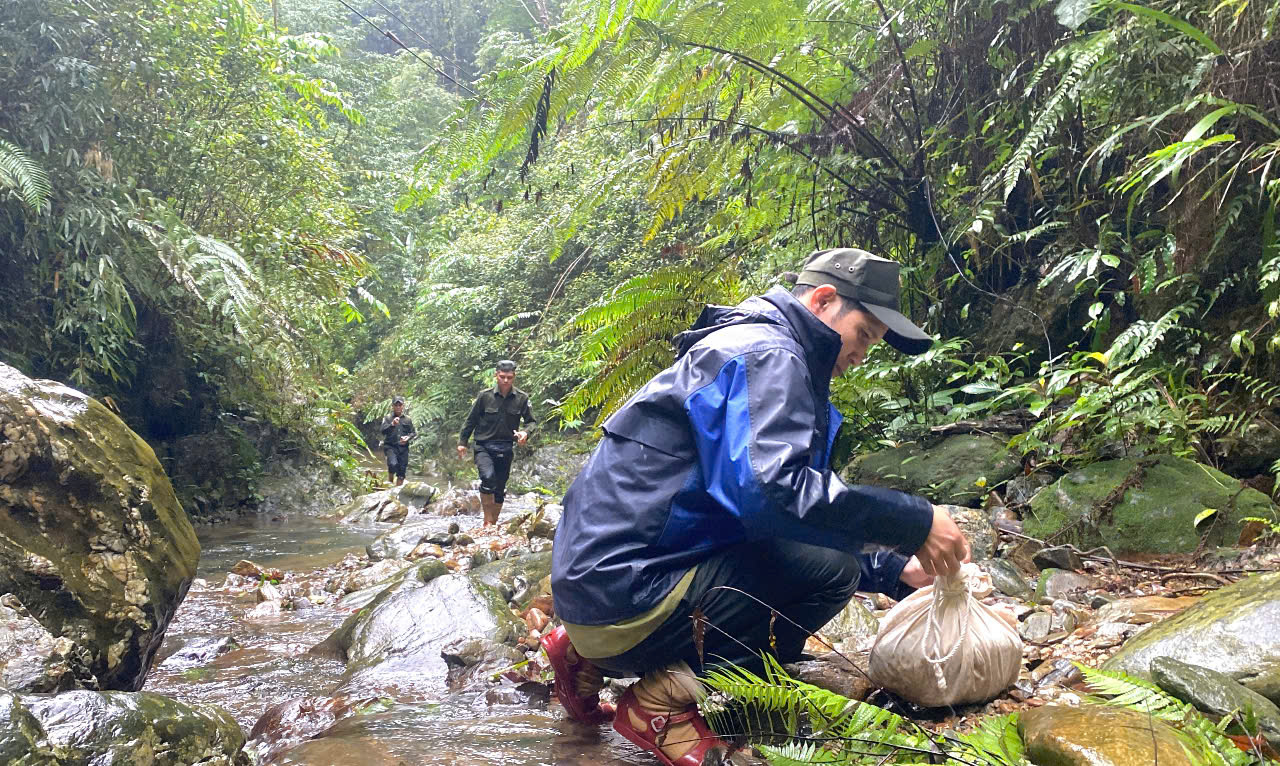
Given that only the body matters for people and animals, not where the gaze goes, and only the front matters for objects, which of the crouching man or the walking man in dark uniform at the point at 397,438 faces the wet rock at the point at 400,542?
the walking man in dark uniform

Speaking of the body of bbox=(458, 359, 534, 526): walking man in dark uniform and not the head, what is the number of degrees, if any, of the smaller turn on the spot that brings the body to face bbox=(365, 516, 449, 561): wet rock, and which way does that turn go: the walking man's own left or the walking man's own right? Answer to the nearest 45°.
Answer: approximately 45° to the walking man's own right

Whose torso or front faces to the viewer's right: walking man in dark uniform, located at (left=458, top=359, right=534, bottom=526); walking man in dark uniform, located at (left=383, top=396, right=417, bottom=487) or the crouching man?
the crouching man

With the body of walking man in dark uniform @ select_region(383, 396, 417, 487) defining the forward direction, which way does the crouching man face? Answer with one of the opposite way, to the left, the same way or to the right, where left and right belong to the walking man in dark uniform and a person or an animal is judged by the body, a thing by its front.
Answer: to the left

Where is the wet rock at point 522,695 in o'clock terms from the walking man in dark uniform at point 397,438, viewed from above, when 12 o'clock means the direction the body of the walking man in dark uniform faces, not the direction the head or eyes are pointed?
The wet rock is roughly at 12 o'clock from the walking man in dark uniform.

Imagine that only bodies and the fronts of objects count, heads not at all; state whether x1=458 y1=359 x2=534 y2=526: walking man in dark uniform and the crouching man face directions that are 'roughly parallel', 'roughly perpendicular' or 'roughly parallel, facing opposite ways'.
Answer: roughly perpendicular

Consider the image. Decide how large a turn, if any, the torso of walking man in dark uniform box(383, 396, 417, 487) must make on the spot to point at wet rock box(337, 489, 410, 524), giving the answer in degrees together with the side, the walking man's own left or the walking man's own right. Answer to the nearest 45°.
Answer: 0° — they already face it

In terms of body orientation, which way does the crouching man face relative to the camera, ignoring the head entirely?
to the viewer's right

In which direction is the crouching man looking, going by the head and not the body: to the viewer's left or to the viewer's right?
to the viewer's right

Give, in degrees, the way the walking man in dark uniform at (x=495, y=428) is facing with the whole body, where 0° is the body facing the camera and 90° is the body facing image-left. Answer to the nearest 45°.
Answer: approximately 0°

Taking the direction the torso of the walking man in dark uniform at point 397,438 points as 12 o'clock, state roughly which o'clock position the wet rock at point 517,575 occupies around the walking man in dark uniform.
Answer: The wet rock is roughly at 12 o'clock from the walking man in dark uniform.

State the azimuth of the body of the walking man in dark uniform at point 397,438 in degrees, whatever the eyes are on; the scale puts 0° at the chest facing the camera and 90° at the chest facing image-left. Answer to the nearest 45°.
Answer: approximately 0°
